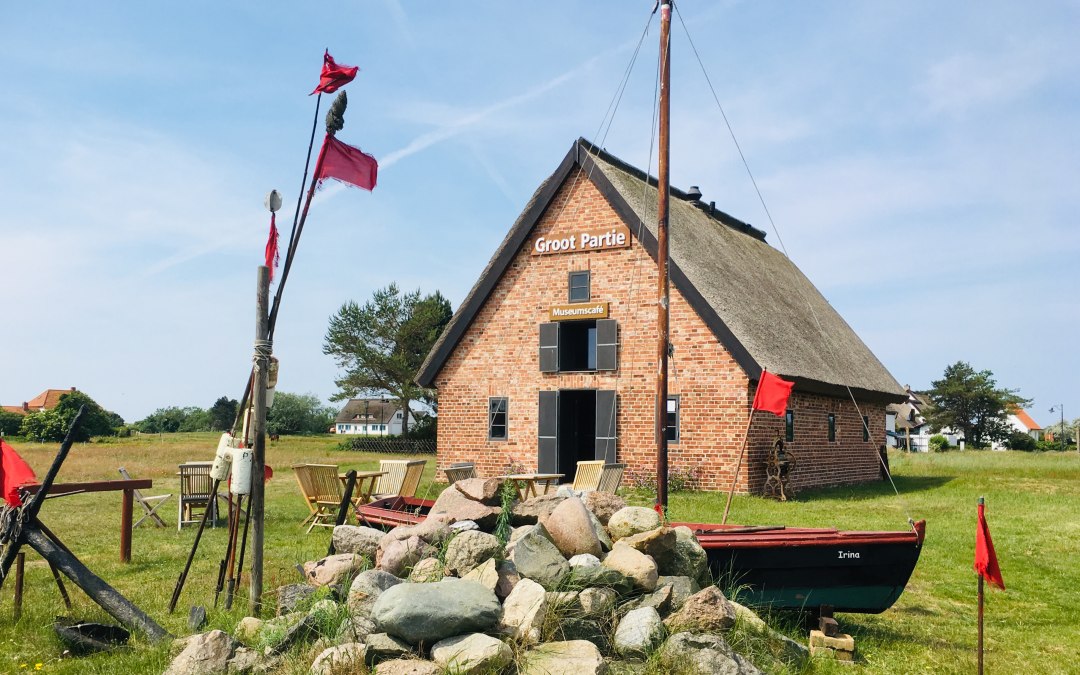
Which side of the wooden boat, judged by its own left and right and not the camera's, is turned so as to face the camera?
right

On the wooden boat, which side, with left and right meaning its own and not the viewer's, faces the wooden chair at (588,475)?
left

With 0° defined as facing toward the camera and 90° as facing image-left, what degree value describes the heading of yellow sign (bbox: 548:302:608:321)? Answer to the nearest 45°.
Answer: approximately 45°

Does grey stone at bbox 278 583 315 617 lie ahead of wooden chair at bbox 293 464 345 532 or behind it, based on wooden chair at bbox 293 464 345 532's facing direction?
behind

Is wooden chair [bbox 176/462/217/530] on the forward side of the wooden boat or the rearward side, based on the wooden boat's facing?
on the rearward side

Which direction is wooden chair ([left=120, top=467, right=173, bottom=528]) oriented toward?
to the viewer's right

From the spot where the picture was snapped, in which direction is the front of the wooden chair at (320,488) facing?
facing away from the viewer and to the right of the viewer

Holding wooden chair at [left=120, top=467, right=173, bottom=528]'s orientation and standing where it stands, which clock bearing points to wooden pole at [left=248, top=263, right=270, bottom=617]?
The wooden pole is roughly at 3 o'clock from the wooden chair.

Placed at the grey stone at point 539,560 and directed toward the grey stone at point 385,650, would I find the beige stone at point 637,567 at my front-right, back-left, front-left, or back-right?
back-left

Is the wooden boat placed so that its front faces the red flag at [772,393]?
no

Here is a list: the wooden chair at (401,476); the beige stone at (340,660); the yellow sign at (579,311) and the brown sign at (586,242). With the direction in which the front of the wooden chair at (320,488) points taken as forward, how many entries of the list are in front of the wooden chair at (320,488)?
3

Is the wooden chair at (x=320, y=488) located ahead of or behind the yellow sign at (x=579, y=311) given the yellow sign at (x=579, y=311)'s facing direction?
ahead

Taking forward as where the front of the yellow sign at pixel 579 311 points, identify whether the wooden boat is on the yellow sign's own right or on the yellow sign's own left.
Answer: on the yellow sign's own left
